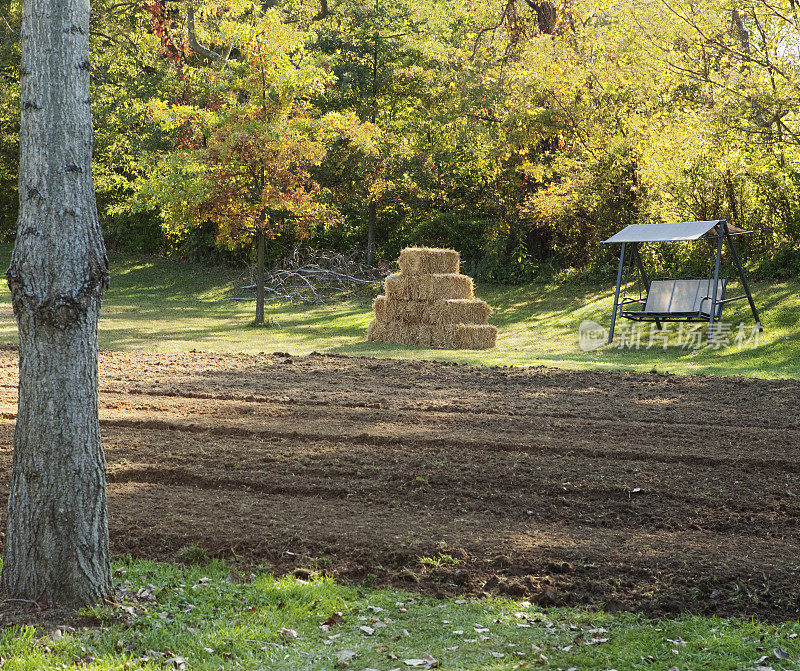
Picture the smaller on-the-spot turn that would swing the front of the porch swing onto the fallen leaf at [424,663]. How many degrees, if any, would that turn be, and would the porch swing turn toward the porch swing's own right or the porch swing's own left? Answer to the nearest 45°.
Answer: approximately 45° to the porch swing's own left

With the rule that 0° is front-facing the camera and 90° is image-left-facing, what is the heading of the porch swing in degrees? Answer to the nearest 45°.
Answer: approximately 45°

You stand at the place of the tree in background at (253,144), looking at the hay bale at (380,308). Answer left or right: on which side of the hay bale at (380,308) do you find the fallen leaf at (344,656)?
right
